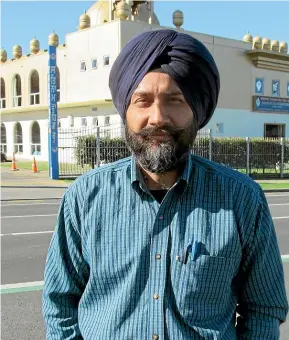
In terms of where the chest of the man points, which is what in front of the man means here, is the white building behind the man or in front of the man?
behind

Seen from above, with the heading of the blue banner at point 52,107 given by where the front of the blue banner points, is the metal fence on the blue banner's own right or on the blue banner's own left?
on the blue banner's own left

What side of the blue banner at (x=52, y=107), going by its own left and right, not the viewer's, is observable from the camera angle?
front

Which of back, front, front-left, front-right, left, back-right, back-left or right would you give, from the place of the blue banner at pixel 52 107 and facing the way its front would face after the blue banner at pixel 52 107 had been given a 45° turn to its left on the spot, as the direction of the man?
front-right

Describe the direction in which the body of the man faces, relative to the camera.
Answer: toward the camera

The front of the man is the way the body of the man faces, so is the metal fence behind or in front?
behind

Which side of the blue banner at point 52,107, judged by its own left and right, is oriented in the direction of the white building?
back
